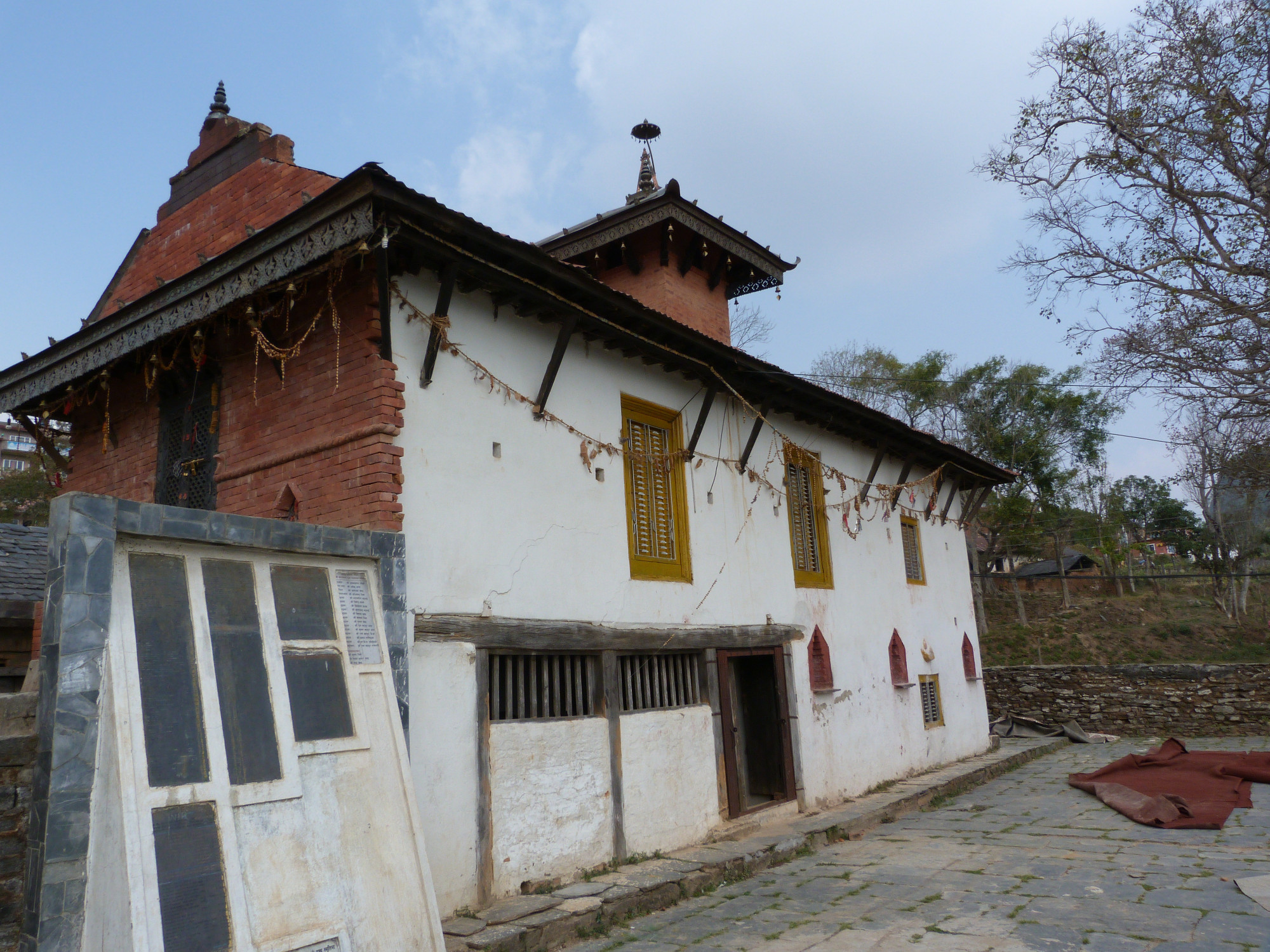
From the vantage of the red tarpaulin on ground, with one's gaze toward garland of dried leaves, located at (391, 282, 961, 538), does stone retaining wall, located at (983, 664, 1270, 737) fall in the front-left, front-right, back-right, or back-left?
back-right

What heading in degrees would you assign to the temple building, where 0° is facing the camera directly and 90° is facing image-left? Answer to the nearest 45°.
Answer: approximately 315°

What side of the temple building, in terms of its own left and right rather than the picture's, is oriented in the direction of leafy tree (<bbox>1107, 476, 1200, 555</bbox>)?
left

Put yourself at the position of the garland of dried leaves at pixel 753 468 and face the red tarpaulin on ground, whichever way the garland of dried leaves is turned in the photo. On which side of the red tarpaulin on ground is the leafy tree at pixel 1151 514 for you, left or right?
left

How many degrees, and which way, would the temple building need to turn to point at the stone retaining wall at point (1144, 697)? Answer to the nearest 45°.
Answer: approximately 90° to its left
